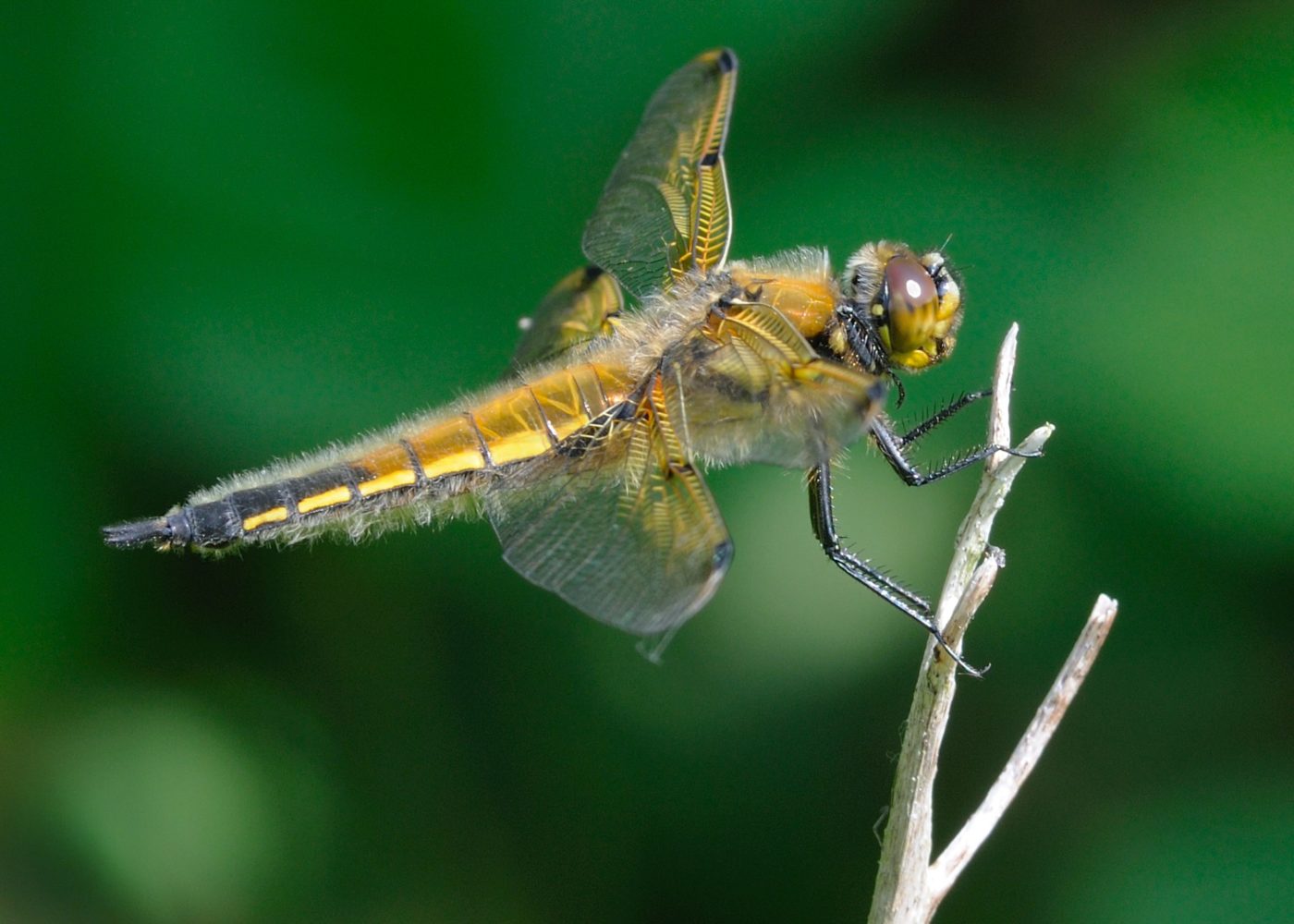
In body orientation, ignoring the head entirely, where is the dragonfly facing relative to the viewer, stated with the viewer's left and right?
facing to the right of the viewer
